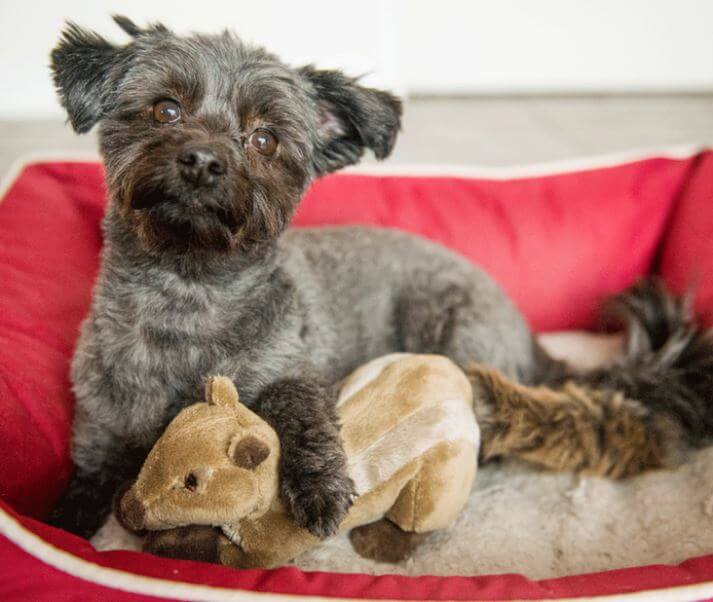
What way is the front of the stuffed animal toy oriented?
to the viewer's left

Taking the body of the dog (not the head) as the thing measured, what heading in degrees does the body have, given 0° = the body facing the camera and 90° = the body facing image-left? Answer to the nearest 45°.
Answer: approximately 45°
